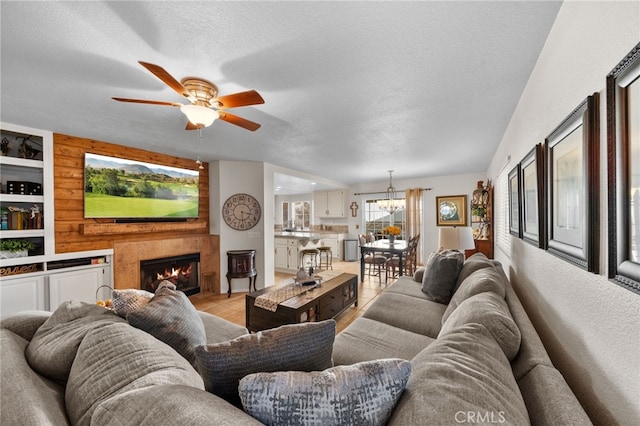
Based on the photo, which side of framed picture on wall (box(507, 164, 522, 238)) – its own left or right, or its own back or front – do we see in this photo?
left

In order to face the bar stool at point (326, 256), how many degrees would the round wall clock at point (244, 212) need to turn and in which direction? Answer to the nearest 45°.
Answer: approximately 135° to its left

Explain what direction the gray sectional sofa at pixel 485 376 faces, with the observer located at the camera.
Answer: facing to the left of the viewer

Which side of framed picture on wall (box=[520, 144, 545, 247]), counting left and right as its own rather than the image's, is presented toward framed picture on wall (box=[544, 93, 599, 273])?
left

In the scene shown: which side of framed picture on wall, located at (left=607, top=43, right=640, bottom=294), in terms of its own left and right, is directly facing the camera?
left

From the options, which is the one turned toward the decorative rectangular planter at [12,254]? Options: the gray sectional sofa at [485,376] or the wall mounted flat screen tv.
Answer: the gray sectional sofa

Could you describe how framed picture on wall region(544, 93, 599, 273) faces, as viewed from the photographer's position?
facing to the left of the viewer
